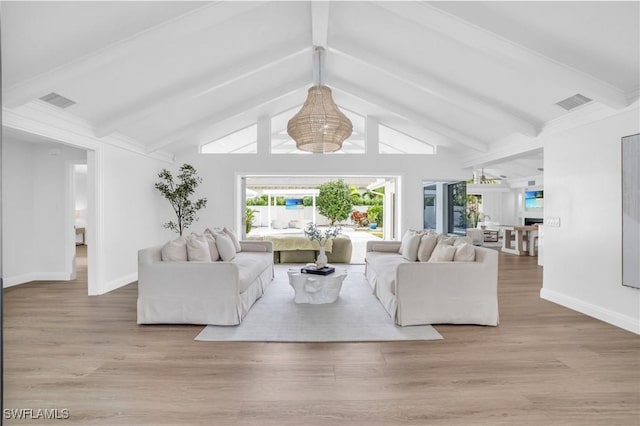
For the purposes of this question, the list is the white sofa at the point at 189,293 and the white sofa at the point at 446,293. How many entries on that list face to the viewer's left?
1

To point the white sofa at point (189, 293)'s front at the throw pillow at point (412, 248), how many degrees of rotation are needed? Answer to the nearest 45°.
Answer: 0° — it already faces it

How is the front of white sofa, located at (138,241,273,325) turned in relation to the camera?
facing to the right of the viewer

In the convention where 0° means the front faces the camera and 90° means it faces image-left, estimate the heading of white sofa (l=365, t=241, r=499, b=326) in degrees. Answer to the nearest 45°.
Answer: approximately 90°

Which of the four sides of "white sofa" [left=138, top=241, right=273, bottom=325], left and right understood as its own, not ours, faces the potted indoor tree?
left

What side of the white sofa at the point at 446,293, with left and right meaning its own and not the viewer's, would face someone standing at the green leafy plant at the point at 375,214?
right
